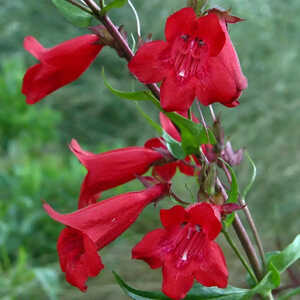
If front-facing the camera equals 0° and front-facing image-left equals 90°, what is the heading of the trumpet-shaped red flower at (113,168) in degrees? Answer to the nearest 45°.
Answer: approximately 90°

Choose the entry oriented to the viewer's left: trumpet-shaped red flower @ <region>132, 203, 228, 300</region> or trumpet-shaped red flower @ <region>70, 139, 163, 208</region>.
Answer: trumpet-shaped red flower @ <region>70, 139, 163, 208</region>

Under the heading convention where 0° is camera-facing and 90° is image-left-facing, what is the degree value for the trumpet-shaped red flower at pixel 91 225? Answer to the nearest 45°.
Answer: approximately 45°

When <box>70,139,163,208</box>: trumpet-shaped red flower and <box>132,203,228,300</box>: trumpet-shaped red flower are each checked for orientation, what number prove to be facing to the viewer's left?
1

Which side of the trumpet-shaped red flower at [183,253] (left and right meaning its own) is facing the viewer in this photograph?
front

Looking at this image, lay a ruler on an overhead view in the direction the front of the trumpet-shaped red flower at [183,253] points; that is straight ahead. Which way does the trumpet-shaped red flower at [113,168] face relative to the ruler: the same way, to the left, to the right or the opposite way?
to the right
